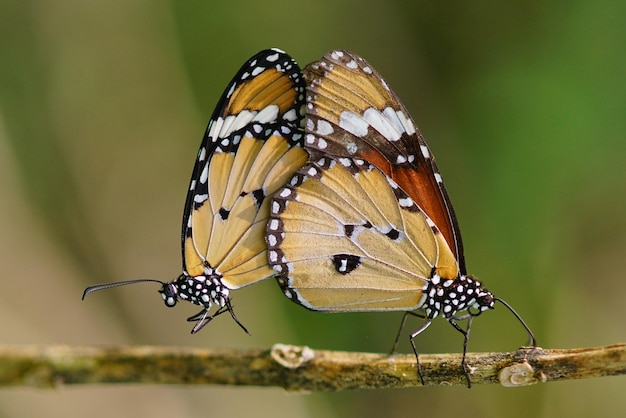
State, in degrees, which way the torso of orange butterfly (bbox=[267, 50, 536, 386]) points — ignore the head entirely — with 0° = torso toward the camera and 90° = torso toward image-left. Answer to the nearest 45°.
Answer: approximately 270°

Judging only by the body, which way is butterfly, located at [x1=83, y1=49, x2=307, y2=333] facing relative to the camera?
to the viewer's left
